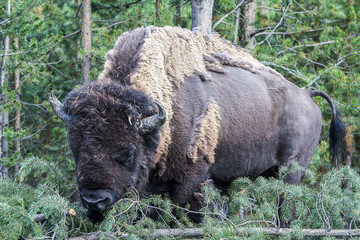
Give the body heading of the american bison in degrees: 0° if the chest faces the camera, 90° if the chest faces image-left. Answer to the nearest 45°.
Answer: approximately 45°

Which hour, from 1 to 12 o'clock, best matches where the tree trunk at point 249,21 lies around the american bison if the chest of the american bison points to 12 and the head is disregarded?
The tree trunk is roughly at 5 o'clock from the american bison.

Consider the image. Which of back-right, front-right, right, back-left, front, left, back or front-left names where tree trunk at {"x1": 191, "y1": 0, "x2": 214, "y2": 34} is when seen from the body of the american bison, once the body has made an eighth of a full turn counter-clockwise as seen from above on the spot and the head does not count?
back

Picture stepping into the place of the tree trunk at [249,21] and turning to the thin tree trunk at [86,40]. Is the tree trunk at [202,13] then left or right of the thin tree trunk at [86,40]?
left

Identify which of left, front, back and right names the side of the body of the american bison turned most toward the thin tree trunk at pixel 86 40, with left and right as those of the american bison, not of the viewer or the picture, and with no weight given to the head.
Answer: right

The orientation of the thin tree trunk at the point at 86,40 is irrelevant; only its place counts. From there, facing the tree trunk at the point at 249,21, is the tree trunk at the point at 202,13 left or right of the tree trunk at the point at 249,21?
right
